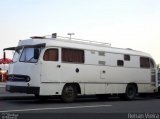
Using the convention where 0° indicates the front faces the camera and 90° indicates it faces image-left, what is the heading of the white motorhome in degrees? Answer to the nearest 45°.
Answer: approximately 45°
